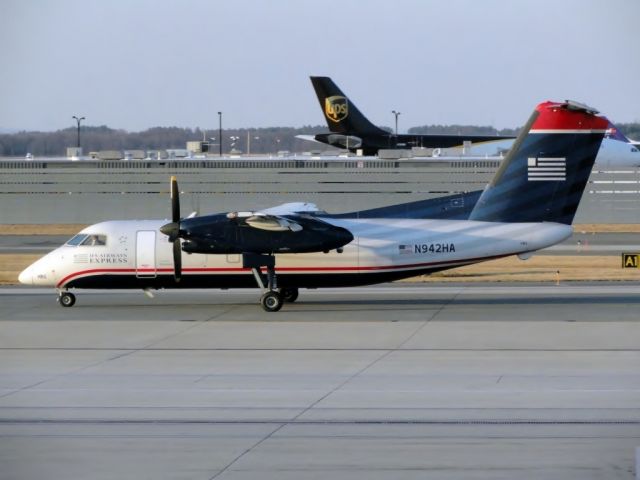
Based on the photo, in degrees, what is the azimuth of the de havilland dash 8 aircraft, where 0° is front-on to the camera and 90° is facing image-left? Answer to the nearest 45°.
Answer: approximately 90°
